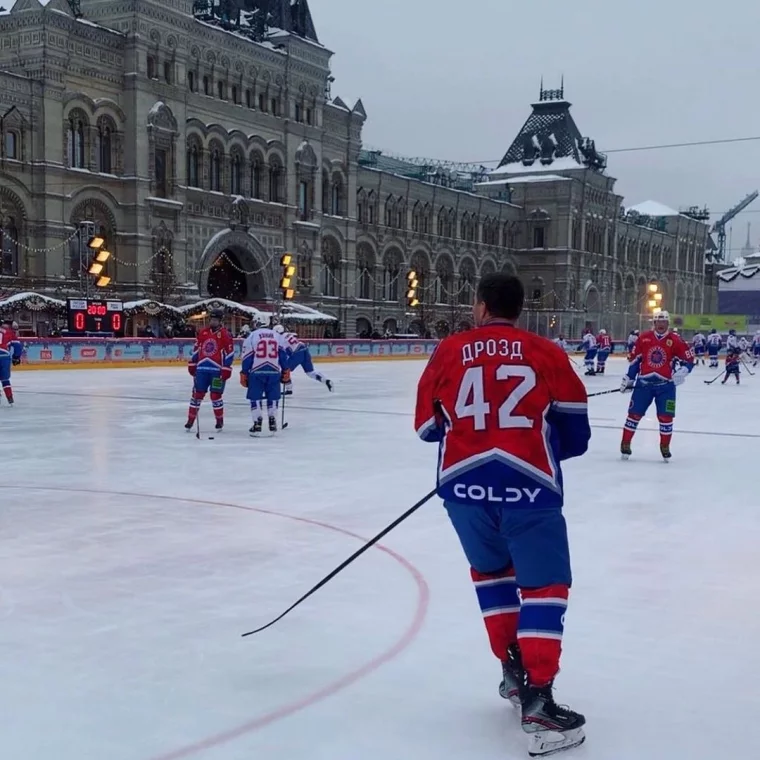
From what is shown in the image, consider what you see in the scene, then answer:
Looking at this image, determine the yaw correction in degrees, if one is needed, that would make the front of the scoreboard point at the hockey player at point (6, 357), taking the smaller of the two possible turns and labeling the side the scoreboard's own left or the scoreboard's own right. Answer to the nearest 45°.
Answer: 0° — it already faces them

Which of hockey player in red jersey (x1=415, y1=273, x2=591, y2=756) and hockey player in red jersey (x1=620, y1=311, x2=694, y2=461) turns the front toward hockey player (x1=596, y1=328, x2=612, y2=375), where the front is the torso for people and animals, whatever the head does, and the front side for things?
hockey player in red jersey (x1=415, y1=273, x2=591, y2=756)

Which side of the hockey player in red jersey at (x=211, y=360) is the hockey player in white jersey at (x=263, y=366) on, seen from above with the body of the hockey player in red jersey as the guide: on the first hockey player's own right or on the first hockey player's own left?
on the first hockey player's own left

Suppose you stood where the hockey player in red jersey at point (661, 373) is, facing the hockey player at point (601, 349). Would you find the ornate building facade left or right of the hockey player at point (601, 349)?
left

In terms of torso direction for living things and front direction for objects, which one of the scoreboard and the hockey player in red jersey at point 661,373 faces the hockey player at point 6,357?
the scoreboard

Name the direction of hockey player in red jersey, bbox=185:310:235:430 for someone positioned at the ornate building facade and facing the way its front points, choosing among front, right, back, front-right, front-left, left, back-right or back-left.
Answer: front-right

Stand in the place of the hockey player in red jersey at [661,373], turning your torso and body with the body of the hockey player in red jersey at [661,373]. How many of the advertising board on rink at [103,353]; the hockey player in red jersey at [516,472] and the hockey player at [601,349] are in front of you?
1

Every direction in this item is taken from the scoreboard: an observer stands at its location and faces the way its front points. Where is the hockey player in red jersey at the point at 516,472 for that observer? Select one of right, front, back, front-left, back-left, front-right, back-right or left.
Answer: front

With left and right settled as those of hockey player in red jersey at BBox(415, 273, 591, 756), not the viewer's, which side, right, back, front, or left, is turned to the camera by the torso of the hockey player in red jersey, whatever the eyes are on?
back

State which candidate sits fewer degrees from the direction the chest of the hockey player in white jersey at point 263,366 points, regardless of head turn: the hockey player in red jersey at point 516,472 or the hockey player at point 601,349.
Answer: the hockey player

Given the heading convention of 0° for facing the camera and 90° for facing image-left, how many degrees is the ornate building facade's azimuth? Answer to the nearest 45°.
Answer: approximately 315°

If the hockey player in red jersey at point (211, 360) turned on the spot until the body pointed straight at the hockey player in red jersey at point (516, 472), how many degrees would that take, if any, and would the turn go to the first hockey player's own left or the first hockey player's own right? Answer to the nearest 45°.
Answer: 0° — they already face them

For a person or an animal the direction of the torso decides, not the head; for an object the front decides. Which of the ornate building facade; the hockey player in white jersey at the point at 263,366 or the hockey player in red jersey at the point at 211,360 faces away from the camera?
the hockey player in white jersey

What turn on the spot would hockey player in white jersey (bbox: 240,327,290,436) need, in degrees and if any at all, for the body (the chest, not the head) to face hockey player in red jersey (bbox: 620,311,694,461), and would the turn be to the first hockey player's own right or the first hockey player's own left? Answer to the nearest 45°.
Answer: approximately 135° to the first hockey player's own right

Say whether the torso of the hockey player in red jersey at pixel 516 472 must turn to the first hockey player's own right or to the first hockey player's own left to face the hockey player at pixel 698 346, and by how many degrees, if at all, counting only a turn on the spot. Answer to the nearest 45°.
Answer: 0° — they already face them

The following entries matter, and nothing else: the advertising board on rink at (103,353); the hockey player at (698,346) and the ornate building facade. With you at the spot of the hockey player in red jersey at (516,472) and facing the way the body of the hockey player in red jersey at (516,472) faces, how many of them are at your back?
0

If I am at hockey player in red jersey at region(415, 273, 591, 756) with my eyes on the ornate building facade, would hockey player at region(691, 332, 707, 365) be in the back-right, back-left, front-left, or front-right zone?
front-right

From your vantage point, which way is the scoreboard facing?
toward the camera

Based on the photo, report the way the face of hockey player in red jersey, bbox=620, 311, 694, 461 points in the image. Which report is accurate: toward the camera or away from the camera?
toward the camera

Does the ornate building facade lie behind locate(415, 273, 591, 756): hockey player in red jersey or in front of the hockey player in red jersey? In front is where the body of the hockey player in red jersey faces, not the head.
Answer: in front
